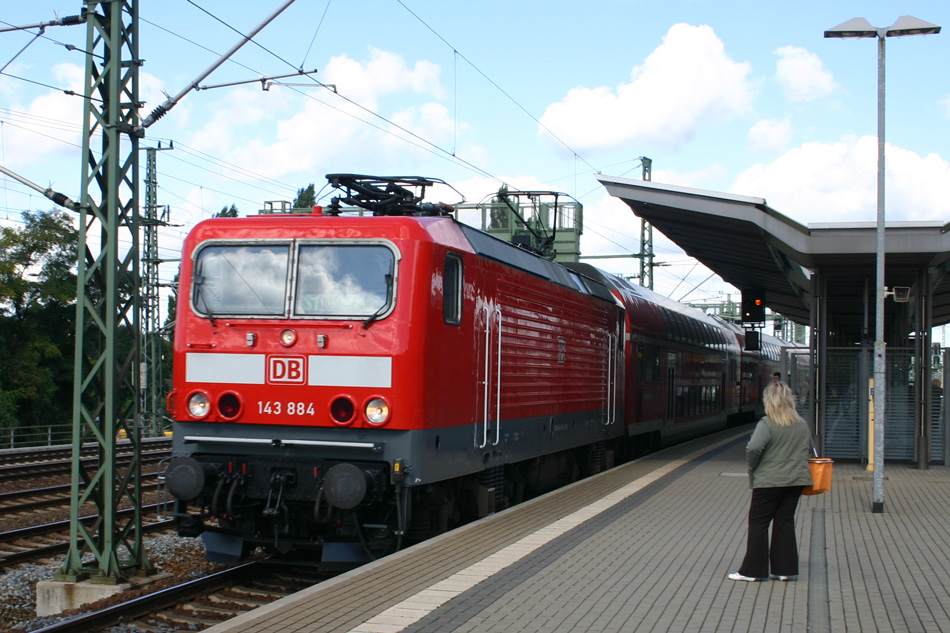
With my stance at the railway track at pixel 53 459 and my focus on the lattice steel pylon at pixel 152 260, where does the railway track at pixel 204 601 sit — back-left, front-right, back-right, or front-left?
back-right

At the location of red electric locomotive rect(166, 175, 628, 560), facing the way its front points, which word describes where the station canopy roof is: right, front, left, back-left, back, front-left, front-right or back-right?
back

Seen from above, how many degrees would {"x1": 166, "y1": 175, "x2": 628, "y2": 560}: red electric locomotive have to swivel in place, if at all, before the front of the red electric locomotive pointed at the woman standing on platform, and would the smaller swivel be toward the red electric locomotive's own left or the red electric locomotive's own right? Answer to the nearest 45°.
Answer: approximately 90° to the red electric locomotive's own left

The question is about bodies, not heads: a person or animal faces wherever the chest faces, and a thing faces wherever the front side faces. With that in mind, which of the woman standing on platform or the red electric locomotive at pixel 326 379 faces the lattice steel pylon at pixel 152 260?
the woman standing on platform

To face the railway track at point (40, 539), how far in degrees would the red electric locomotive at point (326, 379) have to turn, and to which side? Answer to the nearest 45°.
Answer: approximately 90° to its right

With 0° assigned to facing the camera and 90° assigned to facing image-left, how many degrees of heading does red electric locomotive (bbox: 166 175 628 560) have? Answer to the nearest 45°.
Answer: approximately 45°

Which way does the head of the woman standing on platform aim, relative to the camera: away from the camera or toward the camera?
away from the camera

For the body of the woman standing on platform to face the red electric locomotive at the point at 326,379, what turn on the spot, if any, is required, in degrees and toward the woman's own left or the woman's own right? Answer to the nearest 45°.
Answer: approximately 45° to the woman's own left

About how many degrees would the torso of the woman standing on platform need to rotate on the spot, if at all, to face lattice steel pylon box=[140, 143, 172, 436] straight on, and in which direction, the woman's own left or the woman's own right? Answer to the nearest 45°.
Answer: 0° — they already face it
